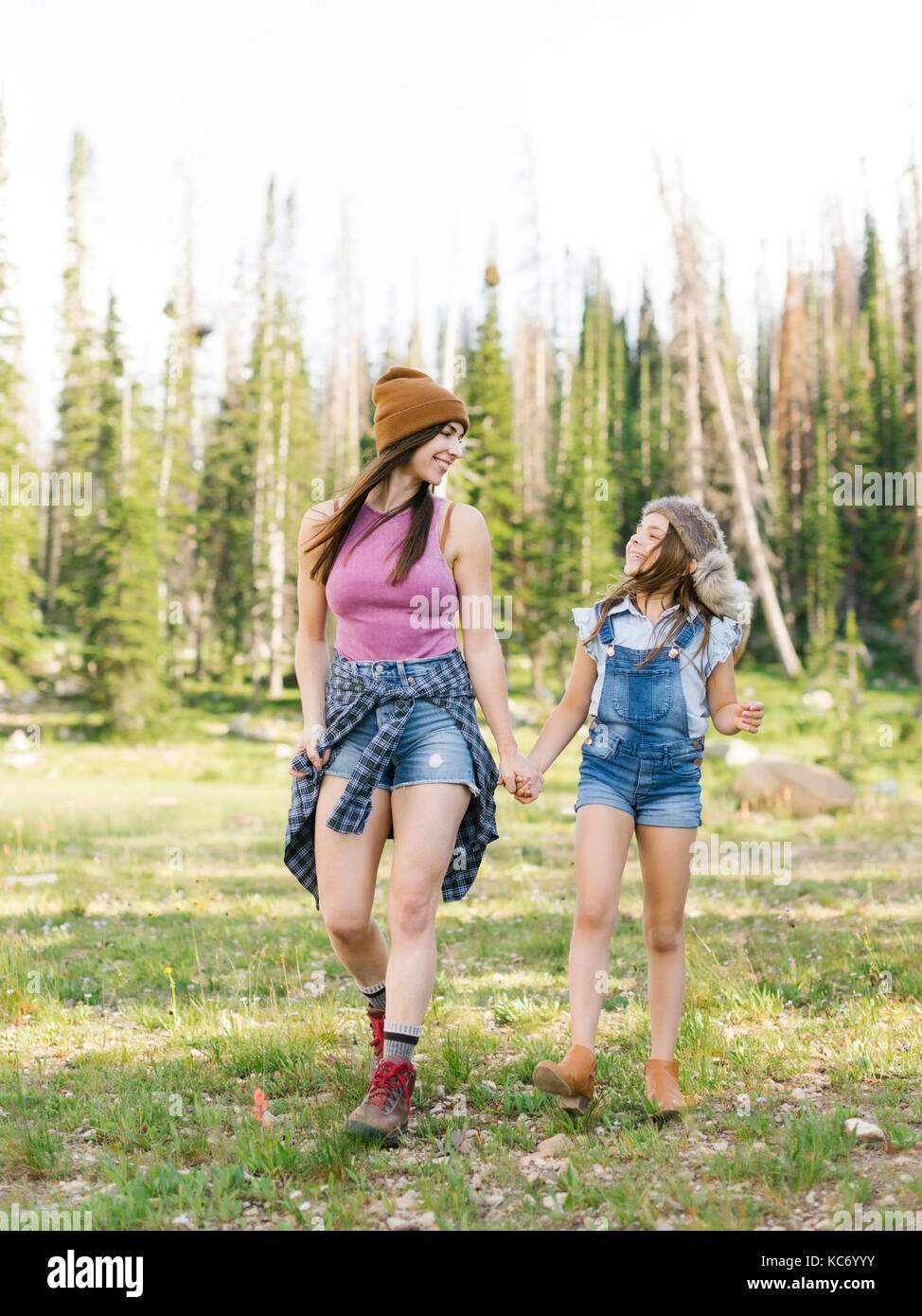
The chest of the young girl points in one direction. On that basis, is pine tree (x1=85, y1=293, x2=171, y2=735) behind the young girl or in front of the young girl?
behind

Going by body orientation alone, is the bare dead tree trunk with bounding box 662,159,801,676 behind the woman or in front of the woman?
behind

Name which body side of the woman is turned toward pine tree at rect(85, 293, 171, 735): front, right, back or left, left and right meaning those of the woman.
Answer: back

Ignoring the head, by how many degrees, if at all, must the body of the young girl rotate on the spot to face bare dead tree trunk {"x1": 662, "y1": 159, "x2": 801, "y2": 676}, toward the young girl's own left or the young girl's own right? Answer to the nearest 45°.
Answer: approximately 180°

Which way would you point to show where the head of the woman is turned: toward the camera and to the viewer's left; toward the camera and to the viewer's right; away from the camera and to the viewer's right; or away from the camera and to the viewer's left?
toward the camera and to the viewer's right

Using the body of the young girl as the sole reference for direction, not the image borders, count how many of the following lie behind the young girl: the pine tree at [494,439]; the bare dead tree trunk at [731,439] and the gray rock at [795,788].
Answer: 3

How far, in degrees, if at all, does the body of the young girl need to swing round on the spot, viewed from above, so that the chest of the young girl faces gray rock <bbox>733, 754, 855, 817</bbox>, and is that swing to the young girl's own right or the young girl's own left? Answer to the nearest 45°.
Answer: approximately 180°

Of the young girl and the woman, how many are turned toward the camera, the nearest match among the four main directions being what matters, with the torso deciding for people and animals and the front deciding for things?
2

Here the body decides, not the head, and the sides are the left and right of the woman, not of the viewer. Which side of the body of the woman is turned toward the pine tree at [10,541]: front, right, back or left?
back

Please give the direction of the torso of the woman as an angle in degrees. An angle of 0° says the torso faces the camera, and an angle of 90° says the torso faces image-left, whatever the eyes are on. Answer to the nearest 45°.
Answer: approximately 0°

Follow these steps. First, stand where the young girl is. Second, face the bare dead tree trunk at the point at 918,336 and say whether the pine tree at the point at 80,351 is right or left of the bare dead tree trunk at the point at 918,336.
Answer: left

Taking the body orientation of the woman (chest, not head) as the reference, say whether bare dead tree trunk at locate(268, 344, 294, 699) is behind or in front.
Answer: behind

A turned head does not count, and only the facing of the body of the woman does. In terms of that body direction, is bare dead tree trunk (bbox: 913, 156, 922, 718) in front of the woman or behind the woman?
behind

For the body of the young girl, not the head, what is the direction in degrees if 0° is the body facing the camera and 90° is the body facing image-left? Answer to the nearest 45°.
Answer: approximately 0°
